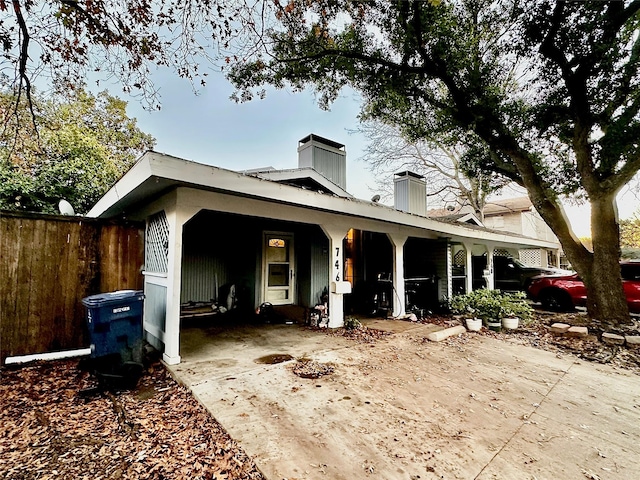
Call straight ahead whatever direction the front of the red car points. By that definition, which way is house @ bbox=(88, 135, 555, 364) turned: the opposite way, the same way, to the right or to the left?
the opposite way

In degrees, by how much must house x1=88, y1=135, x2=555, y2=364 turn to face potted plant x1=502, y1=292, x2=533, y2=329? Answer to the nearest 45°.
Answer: approximately 45° to its left

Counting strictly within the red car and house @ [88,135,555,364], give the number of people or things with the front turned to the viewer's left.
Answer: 1

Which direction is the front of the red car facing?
to the viewer's left

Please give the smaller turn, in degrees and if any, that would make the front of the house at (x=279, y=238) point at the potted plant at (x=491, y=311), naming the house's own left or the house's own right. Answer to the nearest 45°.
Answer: approximately 45° to the house's own left

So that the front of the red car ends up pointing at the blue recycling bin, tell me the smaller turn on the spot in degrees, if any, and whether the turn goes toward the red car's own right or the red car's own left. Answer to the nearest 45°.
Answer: approximately 90° to the red car's own left

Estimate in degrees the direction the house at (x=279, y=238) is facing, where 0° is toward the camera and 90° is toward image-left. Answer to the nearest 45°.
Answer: approximately 315°

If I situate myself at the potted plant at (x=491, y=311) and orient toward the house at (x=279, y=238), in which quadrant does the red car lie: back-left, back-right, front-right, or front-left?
back-right

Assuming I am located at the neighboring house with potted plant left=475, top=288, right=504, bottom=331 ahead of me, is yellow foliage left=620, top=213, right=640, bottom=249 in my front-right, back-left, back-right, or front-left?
back-left

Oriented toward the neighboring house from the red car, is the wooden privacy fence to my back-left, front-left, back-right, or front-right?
back-left

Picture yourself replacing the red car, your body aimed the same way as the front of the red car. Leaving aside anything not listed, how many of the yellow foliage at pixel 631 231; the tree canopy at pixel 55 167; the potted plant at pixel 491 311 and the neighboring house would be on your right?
2

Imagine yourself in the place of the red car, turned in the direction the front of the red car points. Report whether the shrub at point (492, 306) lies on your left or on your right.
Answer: on your left
